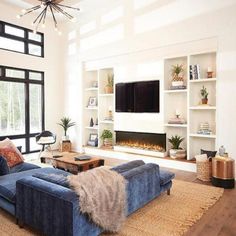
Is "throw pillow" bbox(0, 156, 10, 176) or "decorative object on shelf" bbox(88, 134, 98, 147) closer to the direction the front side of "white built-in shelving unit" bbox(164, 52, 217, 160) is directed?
the throw pillow

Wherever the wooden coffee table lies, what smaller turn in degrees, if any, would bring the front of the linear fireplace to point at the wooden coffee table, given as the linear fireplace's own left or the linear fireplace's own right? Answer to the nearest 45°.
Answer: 0° — it already faces it

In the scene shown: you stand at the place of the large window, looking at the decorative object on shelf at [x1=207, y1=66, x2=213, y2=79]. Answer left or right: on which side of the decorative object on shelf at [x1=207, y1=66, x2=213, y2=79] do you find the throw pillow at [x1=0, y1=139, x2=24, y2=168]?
right

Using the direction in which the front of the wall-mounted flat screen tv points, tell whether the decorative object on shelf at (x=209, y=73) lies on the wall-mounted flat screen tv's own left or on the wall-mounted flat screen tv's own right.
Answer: on the wall-mounted flat screen tv's own left

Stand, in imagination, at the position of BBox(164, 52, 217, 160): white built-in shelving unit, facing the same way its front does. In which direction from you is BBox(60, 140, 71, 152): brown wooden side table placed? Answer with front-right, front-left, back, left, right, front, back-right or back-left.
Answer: front-right

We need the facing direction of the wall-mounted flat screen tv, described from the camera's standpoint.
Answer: facing the viewer and to the left of the viewer

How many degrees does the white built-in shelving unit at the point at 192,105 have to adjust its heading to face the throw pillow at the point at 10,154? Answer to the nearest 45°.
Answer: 0° — it already faces it

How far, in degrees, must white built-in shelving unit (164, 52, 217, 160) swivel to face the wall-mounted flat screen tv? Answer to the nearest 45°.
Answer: approximately 45° to its right

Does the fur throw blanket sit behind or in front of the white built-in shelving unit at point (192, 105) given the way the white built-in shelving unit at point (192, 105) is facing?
in front

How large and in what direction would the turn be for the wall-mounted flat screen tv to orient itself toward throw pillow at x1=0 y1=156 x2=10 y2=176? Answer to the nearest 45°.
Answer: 0° — it already faces it

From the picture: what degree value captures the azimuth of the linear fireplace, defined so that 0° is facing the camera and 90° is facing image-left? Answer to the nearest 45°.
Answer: approximately 45°

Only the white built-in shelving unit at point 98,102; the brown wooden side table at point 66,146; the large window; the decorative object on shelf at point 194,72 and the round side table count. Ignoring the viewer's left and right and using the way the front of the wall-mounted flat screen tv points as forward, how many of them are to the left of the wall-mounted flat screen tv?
2

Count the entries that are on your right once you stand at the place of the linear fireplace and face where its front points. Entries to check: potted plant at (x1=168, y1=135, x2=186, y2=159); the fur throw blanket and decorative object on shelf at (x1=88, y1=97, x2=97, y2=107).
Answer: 1
